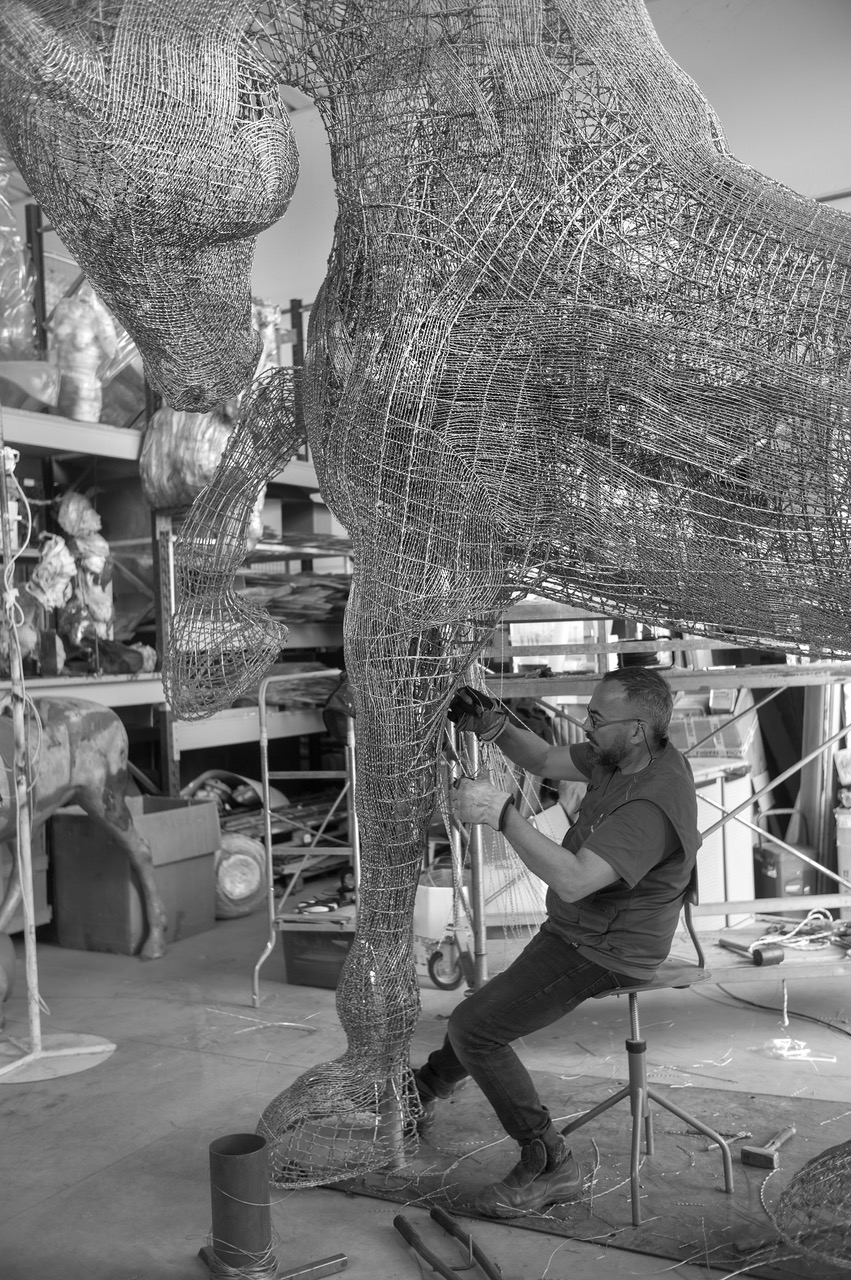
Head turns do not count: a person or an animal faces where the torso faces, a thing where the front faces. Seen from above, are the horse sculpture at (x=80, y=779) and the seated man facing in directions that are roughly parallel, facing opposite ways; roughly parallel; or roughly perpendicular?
roughly parallel

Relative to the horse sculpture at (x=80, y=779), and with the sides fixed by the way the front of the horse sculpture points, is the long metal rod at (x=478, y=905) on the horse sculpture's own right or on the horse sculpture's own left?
on the horse sculpture's own left

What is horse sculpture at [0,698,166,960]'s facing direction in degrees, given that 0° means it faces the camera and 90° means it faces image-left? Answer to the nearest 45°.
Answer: approximately 90°

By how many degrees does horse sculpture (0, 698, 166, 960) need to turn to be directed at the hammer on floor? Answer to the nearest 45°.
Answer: approximately 135° to its left

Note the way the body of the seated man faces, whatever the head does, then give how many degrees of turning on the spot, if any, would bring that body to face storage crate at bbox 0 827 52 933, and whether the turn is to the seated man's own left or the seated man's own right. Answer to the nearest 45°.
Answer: approximately 45° to the seated man's own right

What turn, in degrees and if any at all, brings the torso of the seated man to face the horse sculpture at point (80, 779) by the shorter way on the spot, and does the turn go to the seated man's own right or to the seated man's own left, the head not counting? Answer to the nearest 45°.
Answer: approximately 45° to the seated man's own right

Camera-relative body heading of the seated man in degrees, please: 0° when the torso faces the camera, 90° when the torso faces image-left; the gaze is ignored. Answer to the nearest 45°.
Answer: approximately 90°

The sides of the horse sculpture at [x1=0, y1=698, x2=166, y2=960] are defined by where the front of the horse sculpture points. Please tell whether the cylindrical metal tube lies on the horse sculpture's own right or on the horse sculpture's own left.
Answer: on the horse sculpture's own left

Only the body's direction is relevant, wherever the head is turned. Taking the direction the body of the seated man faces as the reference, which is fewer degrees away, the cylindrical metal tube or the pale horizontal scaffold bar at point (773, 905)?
the cylindrical metal tube

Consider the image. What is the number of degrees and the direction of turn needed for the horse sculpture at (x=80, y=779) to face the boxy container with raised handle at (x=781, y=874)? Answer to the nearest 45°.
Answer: approximately 180°

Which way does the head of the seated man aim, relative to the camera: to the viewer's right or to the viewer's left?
to the viewer's left

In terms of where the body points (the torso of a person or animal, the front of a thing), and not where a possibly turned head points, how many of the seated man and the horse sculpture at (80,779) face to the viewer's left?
2
